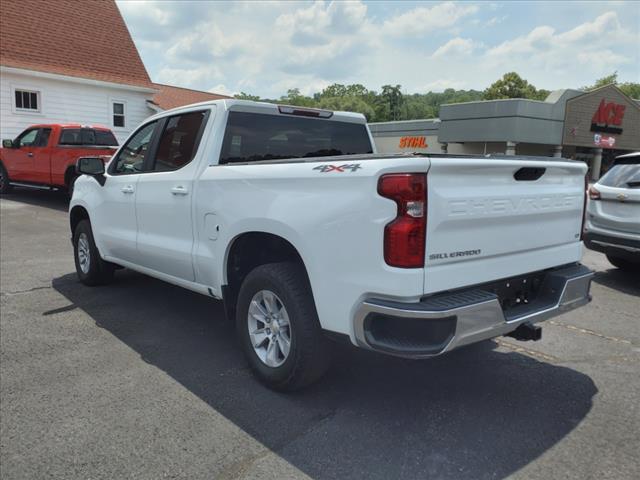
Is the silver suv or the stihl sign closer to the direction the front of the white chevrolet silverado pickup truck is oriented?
the stihl sign

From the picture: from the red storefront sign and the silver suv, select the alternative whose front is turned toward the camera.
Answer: the red storefront sign

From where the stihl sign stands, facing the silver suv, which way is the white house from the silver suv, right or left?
right

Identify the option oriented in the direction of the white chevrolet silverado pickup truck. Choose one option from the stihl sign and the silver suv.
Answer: the stihl sign

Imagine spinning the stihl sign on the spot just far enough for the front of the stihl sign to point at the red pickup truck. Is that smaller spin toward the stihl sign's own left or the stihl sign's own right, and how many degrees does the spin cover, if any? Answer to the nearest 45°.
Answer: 0° — it already faces it

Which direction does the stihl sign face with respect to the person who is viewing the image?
facing the viewer

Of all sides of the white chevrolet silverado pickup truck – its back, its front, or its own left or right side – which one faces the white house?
front

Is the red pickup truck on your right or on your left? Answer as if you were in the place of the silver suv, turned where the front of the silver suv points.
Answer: on your left

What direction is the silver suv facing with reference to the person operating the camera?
facing away from the viewer and to the right of the viewer

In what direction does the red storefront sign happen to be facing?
toward the camera

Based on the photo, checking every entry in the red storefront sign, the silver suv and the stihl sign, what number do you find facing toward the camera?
2

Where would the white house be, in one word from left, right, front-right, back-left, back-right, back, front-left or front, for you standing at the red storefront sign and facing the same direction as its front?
front-right

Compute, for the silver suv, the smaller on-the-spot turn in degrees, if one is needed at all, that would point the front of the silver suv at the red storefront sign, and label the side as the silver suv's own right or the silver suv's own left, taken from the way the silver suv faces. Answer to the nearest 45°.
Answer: approximately 45° to the silver suv's own left

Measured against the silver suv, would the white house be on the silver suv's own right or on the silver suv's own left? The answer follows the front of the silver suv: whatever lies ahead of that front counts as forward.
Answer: on the silver suv's own left

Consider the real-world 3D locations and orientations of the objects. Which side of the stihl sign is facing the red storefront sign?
left

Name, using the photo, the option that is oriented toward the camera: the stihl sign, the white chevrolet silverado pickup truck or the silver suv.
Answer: the stihl sign

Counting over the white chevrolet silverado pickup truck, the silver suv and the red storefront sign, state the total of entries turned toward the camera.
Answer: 1

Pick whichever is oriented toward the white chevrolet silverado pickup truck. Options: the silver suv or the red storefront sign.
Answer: the red storefront sign
